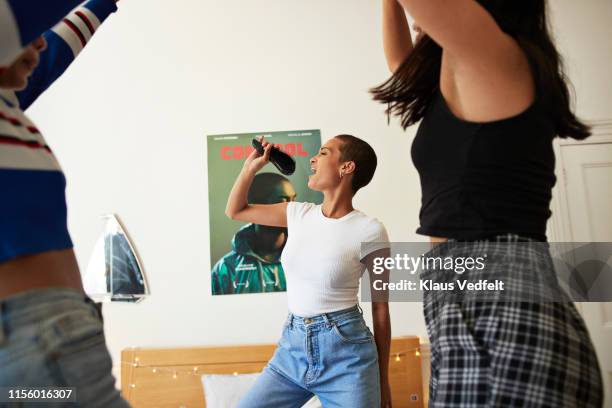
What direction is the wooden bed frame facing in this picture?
toward the camera
